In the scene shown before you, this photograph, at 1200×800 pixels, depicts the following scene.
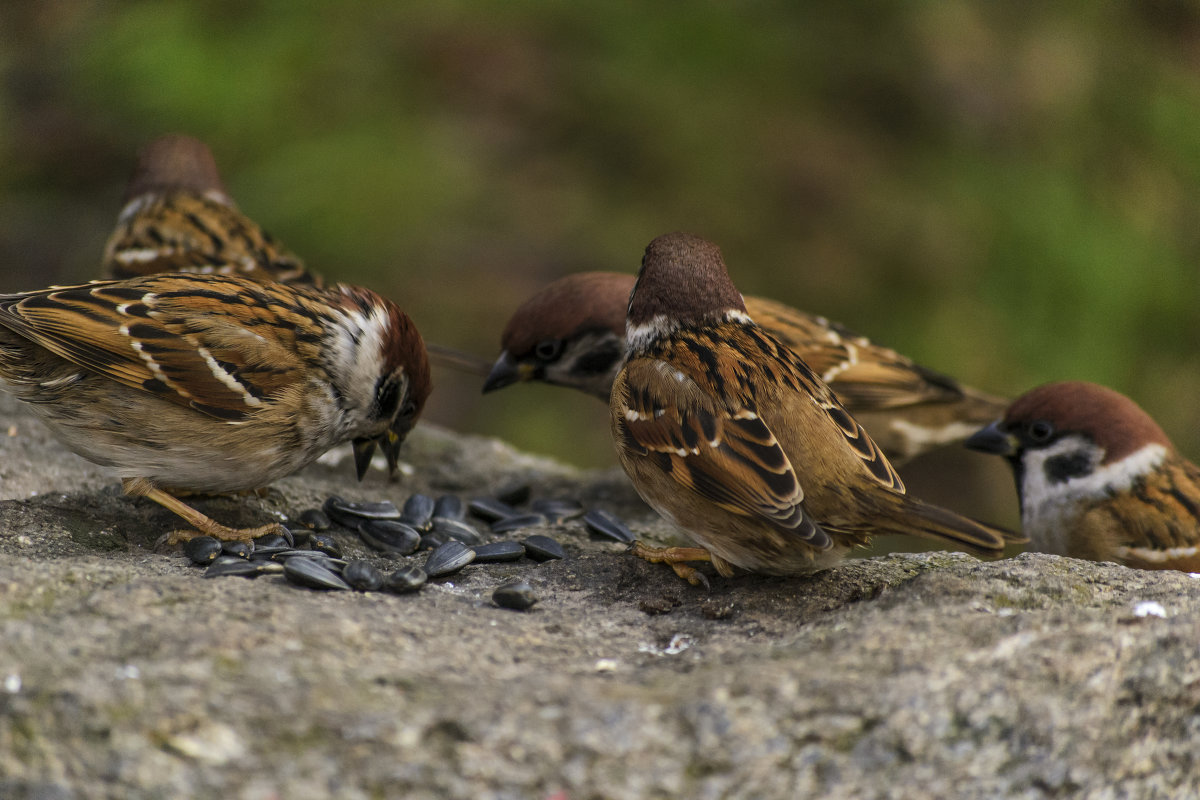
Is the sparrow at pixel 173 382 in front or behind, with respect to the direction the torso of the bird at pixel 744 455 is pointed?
in front

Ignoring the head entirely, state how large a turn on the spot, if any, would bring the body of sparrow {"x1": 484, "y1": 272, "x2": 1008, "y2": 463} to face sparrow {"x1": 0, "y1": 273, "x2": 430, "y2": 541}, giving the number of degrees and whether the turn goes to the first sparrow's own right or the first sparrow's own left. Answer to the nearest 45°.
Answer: approximately 45° to the first sparrow's own left

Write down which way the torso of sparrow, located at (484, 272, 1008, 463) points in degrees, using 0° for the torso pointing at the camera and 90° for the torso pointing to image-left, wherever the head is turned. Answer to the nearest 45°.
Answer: approximately 90°

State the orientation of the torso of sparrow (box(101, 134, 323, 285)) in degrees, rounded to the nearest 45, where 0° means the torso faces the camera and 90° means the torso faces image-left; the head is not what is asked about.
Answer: approximately 135°

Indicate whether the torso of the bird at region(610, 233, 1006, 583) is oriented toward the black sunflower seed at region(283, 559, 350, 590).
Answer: no

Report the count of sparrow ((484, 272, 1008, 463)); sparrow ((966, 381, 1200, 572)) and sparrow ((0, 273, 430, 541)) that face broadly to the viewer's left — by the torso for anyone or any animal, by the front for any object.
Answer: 2

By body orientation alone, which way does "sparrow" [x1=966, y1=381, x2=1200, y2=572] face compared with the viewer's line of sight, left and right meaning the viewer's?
facing to the left of the viewer

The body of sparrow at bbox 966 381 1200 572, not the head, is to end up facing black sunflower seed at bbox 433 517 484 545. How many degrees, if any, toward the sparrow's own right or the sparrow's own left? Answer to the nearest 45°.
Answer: approximately 45° to the sparrow's own left

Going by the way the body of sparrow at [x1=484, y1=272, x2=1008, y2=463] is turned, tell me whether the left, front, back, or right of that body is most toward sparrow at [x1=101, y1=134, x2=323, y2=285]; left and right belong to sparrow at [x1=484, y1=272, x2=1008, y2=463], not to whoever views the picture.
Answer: front

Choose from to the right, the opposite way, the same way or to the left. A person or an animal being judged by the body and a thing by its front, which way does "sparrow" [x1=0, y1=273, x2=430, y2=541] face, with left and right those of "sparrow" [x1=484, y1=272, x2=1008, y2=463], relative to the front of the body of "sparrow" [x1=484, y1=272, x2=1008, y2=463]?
the opposite way

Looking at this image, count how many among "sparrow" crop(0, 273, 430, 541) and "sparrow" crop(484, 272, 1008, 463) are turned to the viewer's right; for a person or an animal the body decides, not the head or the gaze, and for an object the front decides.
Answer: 1

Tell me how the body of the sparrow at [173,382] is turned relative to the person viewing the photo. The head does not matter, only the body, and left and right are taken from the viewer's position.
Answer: facing to the right of the viewer

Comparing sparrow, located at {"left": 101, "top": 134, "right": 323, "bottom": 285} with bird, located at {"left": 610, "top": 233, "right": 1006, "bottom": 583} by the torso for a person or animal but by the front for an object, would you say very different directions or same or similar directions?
same or similar directions

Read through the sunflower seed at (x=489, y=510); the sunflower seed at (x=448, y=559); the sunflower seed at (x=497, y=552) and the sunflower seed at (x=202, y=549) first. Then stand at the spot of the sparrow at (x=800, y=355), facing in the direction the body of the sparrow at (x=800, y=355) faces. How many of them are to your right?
0
